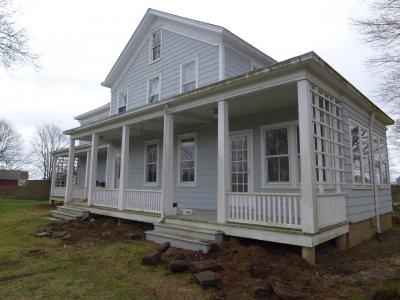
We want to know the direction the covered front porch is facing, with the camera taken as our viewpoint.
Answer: facing the viewer and to the left of the viewer

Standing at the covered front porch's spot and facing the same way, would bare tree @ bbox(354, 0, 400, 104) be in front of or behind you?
behind

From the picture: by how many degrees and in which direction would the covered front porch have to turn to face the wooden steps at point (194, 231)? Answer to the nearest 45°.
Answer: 0° — it already faces it

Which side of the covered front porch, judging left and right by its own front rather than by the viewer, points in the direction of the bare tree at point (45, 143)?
right

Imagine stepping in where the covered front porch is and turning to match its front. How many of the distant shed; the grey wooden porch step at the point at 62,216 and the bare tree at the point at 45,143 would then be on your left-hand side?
0

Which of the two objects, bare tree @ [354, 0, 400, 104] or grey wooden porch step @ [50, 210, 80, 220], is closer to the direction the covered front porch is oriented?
the grey wooden porch step

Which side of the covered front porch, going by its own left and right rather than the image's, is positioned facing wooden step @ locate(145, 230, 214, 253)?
front

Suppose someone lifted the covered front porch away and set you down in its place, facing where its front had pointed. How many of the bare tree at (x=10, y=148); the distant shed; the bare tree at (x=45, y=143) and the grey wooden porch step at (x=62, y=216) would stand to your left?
0

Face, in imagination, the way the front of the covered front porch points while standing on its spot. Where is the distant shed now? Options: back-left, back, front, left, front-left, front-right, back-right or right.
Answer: right

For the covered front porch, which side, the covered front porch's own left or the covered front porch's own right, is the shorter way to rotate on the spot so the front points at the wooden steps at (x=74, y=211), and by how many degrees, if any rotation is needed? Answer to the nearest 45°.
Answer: approximately 90° to the covered front porch's own right

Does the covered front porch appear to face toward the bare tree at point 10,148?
no
